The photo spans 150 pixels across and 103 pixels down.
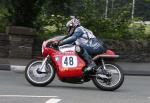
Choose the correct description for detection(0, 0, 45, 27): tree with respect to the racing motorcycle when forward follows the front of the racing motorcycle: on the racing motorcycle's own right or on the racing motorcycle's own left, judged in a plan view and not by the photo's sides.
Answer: on the racing motorcycle's own right

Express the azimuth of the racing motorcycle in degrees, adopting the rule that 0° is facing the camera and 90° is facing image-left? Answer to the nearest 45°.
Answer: approximately 90°

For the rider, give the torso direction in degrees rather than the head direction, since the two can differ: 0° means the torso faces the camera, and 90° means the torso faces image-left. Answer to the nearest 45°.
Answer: approximately 90°
